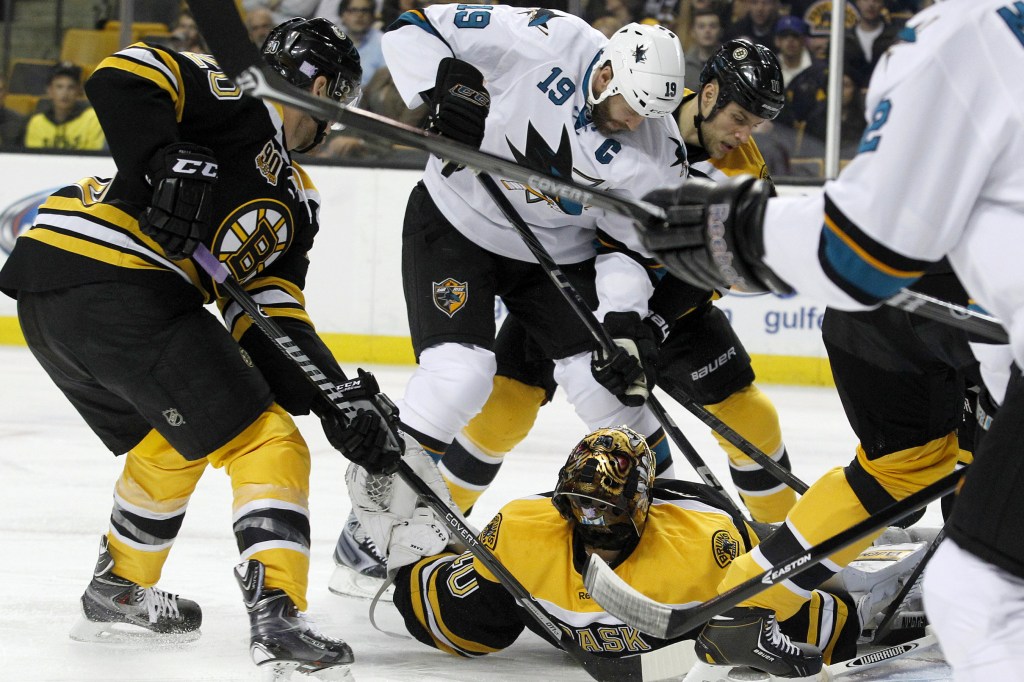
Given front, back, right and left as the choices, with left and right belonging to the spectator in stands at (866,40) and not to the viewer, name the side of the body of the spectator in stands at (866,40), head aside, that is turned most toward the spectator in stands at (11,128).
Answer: right

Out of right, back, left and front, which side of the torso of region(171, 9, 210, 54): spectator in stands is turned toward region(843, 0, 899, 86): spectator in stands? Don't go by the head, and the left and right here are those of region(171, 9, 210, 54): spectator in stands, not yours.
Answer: left

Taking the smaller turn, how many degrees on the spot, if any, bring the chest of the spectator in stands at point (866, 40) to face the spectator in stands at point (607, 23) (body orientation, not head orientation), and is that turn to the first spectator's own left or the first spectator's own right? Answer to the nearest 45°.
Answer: approximately 90° to the first spectator's own right

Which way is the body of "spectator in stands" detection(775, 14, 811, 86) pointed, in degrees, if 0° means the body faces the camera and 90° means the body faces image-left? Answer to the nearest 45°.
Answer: approximately 0°

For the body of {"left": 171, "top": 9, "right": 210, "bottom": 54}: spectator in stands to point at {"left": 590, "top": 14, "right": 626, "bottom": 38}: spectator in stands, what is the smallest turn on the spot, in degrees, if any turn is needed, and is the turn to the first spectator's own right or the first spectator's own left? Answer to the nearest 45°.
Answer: approximately 90° to the first spectator's own left

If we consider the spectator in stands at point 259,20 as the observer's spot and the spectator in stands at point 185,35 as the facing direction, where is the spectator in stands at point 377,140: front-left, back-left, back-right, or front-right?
back-left
